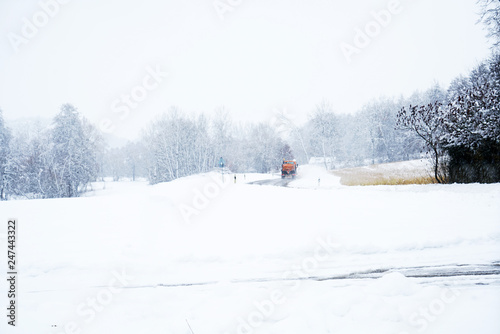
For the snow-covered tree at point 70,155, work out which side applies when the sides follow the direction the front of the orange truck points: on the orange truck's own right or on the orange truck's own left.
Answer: on the orange truck's own right

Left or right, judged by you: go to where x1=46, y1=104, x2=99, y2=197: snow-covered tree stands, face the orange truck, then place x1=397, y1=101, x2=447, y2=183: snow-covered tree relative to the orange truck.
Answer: right
